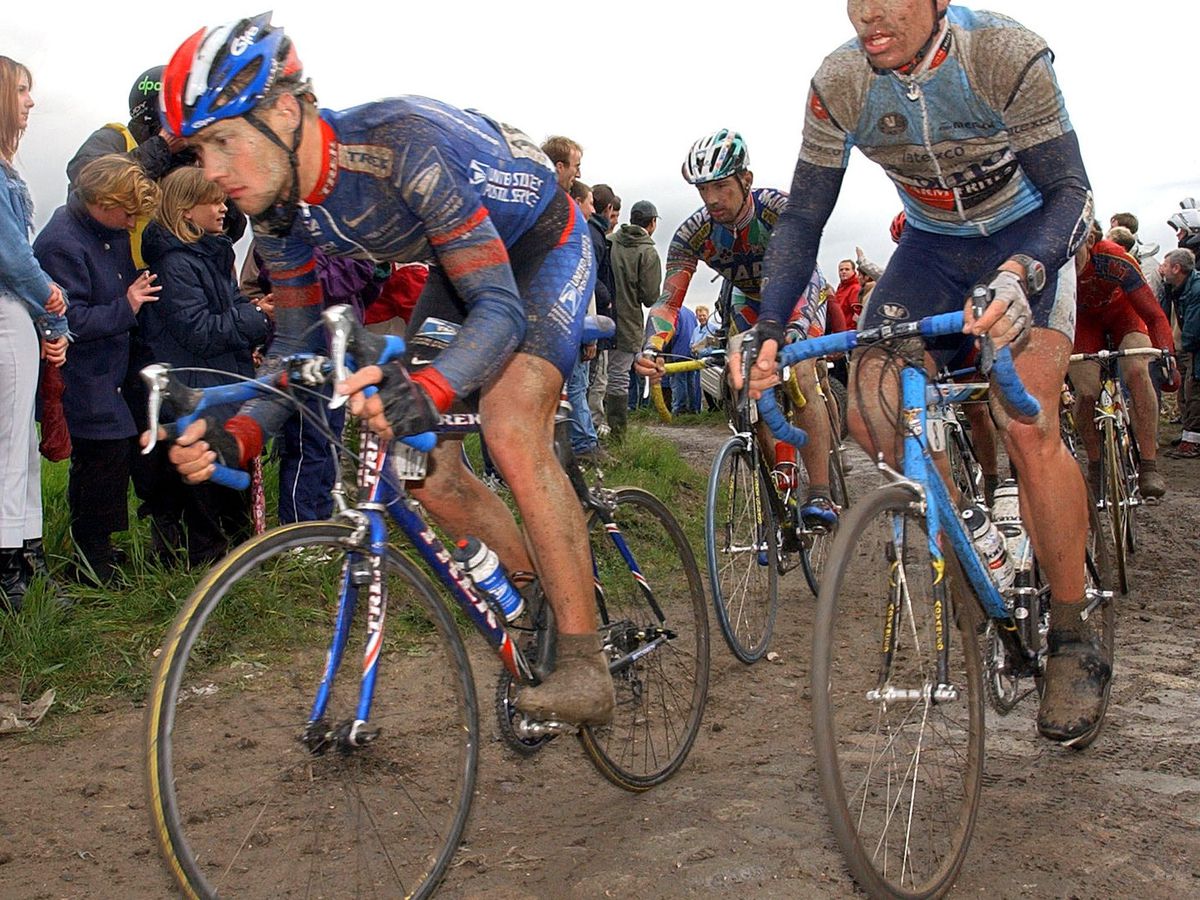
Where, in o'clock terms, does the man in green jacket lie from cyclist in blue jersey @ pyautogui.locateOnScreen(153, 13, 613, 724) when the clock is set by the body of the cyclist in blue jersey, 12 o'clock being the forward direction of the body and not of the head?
The man in green jacket is roughly at 5 o'clock from the cyclist in blue jersey.

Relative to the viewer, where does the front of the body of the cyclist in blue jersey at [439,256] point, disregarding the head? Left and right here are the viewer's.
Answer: facing the viewer and to the left of the viewer

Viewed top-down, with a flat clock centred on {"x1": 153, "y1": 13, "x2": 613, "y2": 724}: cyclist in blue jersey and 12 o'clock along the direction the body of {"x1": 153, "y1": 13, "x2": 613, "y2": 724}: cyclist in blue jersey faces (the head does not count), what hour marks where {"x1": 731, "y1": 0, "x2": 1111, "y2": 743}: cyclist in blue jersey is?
{"x1": 731, "y1": 0, "x2": 1111, "y2": 743}: cyclist in blue jersey is roughly at 7 o'clock from {"x1": 153, "y1": 13, "x2": 613, "y2": 724}: cyclist in blue jersey.

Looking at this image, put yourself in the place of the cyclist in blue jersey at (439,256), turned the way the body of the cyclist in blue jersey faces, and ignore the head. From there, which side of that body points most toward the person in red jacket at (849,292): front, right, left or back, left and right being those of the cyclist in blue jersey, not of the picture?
back
